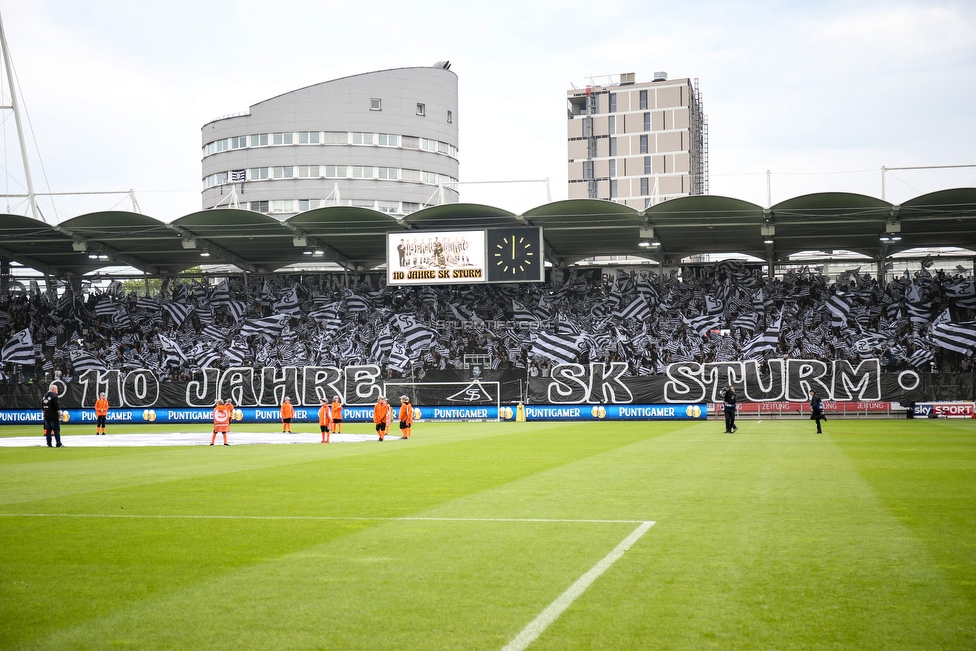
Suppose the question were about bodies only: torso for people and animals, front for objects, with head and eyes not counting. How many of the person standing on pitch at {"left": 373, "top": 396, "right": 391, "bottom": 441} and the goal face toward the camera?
2

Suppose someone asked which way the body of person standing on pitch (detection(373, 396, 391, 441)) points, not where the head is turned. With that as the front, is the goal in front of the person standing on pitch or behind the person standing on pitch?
behind

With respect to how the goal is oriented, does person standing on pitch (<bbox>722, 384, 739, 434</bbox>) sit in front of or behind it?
in front

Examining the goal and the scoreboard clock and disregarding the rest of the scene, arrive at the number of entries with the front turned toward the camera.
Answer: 2

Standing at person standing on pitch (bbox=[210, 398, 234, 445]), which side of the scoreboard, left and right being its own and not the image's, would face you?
front

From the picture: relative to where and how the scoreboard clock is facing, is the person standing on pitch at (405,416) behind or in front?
in front

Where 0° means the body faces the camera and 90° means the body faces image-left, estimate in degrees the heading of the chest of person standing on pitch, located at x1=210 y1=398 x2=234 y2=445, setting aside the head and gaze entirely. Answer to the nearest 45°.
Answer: approximately 180°
